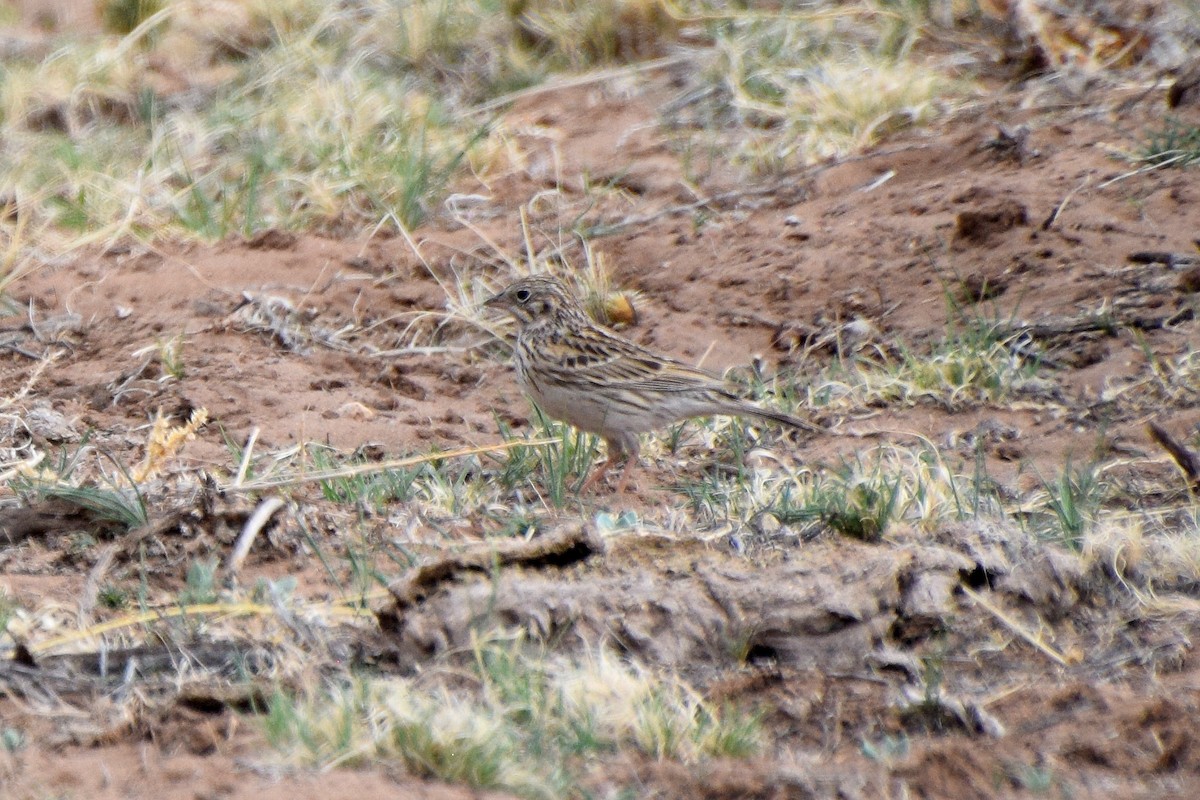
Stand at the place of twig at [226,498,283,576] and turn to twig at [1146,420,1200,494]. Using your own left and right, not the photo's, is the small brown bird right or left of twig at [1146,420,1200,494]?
left

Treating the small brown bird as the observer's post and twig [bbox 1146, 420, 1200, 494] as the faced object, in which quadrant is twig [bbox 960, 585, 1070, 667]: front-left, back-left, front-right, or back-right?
front-right

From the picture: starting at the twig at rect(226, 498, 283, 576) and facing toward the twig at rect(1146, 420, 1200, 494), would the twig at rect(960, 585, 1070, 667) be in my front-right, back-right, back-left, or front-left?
front-right

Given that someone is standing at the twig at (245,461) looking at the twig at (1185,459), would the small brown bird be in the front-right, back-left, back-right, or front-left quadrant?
front-left

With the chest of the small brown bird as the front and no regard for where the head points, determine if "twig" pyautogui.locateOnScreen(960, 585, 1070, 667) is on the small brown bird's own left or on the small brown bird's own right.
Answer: on the small brown bird's own left

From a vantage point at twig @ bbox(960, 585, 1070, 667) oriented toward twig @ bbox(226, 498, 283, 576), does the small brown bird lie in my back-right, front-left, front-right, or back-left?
front-right

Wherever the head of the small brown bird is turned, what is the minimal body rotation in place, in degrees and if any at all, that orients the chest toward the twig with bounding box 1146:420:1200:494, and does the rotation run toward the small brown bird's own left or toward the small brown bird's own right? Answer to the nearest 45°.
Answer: approximately 135° to the small brown bird's own left

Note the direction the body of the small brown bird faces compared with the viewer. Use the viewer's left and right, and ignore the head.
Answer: facing to the left of the viewer

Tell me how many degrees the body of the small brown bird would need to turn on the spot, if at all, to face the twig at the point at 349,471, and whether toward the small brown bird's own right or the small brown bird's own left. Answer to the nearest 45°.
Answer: approximately 45° to the small brown bird's own left

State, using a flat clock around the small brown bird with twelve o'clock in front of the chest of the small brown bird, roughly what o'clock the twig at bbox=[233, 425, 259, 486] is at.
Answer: The twig is roughly at 11 o'clock from the small brown bird.

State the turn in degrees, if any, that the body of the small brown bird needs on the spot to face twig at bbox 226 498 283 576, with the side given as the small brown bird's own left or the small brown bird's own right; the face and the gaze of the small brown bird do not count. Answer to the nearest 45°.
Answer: approximately 45° to the small brown bird's own left
